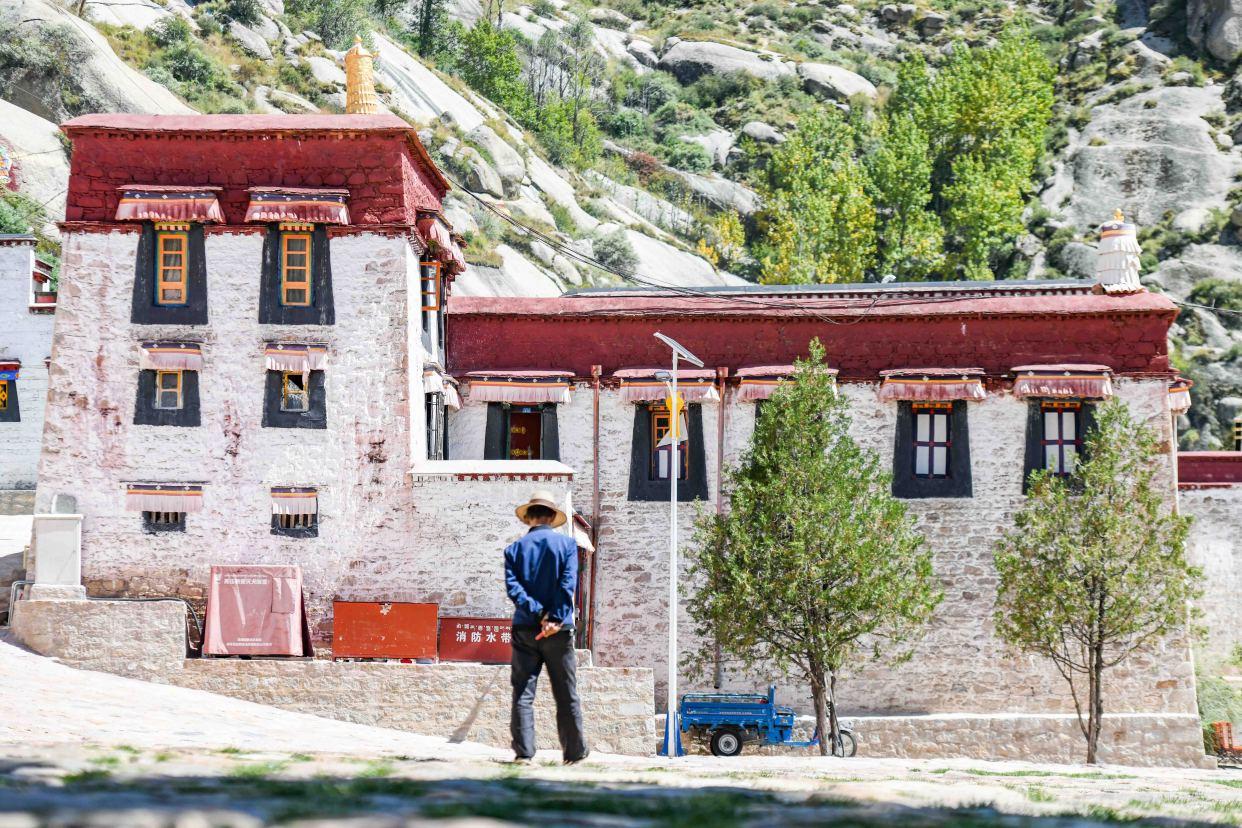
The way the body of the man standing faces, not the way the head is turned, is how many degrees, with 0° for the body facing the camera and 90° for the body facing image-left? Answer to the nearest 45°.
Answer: approximately 180°

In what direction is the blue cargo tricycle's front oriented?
to the viewer's right

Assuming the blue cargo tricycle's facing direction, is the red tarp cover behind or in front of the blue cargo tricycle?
behind

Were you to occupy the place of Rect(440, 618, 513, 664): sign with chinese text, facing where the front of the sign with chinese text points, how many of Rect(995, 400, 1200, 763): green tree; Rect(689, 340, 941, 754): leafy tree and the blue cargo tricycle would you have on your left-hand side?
3

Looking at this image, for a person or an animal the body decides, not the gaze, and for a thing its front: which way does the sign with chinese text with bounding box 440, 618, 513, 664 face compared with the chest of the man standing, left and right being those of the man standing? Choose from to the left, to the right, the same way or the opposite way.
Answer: the opposite way

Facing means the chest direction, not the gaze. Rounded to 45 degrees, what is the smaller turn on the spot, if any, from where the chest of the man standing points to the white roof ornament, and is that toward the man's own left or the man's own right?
approximately 45° to the man's own right

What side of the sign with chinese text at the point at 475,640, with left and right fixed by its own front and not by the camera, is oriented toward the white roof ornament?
left

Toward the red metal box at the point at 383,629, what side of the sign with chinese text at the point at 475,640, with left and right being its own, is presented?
right

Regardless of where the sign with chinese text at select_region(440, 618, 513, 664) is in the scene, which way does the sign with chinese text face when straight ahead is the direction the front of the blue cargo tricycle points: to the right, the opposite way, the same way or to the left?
to the right

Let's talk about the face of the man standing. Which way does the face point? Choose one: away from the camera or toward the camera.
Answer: away from the camera

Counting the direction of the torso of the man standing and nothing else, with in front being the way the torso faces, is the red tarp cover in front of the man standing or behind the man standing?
in front

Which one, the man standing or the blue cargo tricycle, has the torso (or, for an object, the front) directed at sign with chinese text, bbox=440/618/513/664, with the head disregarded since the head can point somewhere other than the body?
the man standing
